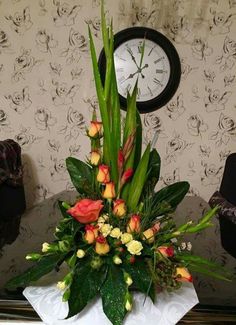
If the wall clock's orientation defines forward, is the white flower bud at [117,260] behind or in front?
in front

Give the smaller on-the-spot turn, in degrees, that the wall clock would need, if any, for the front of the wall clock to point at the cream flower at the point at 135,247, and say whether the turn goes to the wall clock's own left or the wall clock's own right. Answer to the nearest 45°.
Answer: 0° — it already faces it

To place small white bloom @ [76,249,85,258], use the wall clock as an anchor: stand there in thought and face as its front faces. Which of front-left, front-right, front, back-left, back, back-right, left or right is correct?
front

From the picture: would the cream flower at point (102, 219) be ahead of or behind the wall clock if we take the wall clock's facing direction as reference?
ahead

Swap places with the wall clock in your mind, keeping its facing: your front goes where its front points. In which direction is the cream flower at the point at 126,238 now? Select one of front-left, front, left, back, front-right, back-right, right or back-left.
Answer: front

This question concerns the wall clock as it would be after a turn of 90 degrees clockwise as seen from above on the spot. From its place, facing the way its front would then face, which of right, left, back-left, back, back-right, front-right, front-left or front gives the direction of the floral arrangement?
left

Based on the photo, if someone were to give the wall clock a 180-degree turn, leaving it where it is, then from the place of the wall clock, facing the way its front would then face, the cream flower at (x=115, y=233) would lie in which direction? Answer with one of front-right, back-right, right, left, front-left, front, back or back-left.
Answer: back

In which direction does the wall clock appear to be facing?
toward the camera

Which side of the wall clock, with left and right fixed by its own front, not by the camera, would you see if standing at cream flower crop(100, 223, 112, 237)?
front

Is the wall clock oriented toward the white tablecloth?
yes

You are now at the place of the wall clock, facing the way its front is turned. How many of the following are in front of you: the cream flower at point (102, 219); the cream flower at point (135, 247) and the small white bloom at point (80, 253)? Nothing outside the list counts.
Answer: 3
